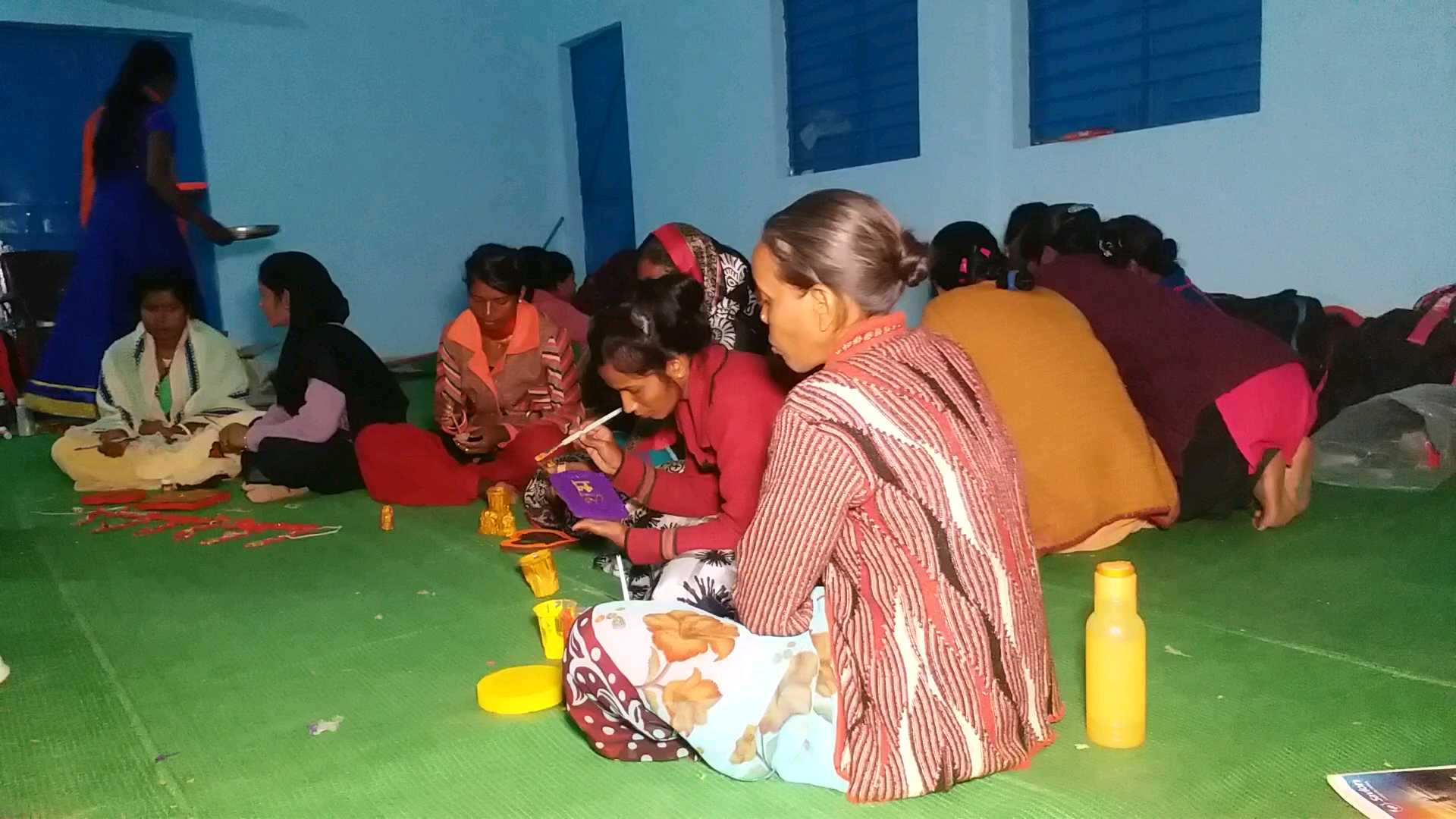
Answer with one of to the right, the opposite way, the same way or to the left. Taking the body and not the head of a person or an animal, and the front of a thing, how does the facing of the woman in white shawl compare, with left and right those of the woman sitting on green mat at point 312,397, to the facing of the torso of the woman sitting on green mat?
to the left

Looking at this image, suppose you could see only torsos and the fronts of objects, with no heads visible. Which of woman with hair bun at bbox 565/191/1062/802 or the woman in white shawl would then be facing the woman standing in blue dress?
the woman with hair bun

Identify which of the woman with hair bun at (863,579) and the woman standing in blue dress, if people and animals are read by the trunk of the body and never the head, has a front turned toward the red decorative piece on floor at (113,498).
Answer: the woman with hair bun

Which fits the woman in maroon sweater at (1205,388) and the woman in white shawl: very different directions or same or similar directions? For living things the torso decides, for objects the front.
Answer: very different directions

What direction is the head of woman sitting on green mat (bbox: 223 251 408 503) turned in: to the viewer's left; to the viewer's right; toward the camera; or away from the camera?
to the viewer's left

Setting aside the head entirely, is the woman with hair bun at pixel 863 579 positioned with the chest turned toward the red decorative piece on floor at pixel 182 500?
yes

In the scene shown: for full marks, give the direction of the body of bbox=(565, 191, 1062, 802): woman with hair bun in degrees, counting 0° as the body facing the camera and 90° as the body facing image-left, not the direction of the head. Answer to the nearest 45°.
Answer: approximately 135°

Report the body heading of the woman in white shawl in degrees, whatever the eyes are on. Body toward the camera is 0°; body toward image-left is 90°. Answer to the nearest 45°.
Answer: approximately 0°

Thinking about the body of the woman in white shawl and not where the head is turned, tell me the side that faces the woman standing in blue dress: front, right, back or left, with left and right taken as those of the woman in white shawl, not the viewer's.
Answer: back

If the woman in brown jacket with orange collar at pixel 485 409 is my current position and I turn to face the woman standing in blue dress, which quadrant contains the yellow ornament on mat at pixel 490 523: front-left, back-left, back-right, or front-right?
back-left

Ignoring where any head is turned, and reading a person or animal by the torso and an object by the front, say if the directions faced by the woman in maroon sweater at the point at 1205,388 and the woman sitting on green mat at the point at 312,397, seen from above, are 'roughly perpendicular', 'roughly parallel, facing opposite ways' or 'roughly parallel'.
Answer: roughly perpendicular

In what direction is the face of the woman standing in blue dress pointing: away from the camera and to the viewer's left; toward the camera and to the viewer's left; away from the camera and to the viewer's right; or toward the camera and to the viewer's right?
away from the camera and to the viewer's right
